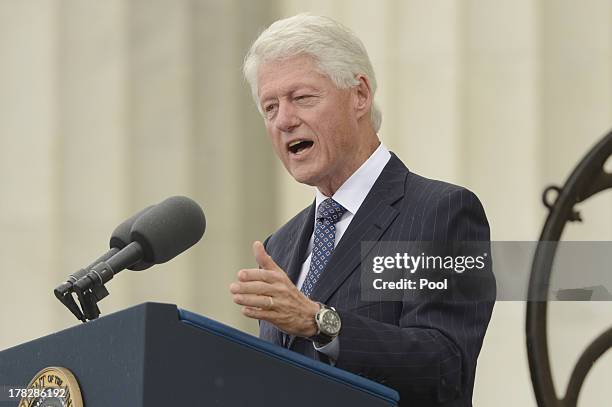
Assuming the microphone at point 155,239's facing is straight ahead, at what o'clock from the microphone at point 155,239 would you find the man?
The man is roughly at 11 o'clock from the microphone.

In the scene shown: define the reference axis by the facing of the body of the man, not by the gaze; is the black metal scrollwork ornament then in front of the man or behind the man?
behind

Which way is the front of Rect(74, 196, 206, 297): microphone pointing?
to the viewer's right

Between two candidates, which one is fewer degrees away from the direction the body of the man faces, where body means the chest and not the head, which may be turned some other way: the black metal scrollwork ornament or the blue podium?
the blue podium
